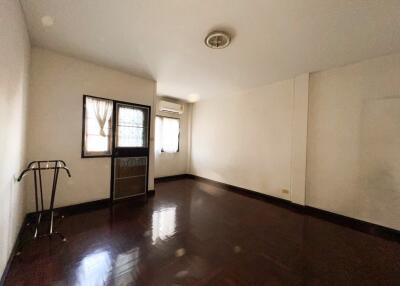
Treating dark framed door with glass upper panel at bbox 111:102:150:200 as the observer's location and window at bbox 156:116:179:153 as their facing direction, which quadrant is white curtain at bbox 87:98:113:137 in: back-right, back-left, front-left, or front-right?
back-left

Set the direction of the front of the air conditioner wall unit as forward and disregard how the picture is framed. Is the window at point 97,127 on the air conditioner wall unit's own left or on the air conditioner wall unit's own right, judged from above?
on the air conditioner wall unit's own right

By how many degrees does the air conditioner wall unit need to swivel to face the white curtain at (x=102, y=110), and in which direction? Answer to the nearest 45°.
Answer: approximately 90° to its right

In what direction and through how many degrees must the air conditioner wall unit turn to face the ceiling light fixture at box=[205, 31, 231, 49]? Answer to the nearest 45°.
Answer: approximately 45° to its right

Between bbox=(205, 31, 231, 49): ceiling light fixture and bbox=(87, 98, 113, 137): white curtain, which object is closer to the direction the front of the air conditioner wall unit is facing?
the ceiling light fixture

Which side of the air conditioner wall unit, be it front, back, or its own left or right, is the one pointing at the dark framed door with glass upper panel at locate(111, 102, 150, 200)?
right
